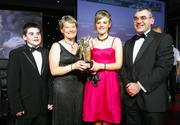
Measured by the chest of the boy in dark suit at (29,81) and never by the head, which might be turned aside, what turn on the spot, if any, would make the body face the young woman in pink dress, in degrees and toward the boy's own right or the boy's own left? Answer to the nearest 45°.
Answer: approximately 45° to the boy's own left

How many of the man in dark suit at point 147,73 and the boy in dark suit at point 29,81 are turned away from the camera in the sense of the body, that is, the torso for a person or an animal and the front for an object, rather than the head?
0

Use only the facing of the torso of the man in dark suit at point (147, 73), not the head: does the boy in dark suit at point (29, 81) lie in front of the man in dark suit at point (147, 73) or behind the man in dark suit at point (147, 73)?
in front

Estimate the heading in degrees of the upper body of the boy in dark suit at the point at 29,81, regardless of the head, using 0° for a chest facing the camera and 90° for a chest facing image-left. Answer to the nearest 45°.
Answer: approximately 315°

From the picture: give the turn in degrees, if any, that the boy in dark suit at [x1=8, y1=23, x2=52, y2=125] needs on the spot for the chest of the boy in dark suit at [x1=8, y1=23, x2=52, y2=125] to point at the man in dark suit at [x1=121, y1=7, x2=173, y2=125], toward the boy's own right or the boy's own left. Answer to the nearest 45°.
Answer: approximately 45° to the boy's own left

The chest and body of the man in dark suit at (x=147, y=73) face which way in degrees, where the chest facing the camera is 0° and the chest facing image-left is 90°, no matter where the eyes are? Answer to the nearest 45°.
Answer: approximately 45°
